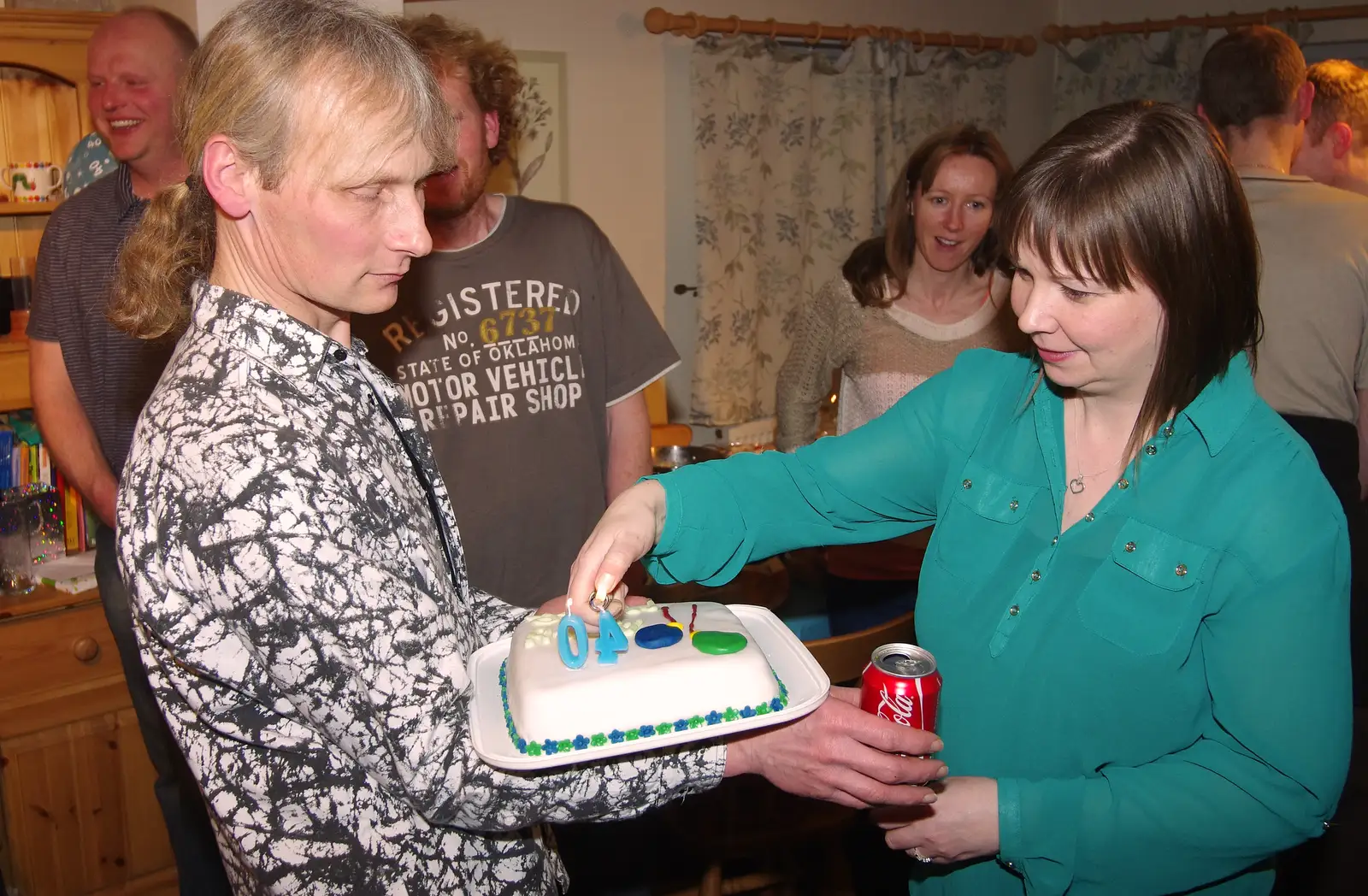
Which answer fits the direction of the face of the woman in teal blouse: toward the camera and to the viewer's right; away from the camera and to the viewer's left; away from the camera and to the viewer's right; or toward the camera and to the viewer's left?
toward the camera and to the viewer's left

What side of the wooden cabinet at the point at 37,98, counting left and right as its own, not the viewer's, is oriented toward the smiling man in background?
front

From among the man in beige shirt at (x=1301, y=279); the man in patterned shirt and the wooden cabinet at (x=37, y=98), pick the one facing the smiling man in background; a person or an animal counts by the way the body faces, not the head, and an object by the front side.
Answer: the wooden cabinet

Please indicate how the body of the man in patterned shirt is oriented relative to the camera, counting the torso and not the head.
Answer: to the viewer's right

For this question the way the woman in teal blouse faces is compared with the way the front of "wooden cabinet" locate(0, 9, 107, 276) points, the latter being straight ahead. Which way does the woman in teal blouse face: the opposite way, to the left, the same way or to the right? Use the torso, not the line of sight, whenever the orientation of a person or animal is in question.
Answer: to the right

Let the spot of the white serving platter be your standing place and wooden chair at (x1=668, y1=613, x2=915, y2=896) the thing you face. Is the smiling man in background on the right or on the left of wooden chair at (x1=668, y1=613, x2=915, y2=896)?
left

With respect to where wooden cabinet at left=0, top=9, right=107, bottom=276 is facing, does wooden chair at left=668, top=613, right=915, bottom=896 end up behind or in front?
in front

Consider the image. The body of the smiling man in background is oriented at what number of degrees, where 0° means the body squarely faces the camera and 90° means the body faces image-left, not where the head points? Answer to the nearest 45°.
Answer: approximately 0°

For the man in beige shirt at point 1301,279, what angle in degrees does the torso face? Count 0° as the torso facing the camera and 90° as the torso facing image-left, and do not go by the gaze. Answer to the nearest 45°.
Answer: approximately 180°

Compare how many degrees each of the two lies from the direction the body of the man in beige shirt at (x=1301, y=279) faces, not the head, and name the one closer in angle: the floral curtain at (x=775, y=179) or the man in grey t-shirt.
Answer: the floral curtain

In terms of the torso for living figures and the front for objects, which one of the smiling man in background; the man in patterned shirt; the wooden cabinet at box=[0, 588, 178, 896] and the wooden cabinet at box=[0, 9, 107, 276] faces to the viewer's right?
the man in patterned shirt

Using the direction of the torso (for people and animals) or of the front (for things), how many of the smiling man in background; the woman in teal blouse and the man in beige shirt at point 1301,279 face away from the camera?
1

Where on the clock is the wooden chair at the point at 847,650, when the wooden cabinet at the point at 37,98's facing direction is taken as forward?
The wooden chair is roughly at 11 o'clock from the wooden cabinet.

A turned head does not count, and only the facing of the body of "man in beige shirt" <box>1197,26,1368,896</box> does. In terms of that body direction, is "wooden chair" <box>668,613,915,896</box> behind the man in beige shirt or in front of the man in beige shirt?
behind
